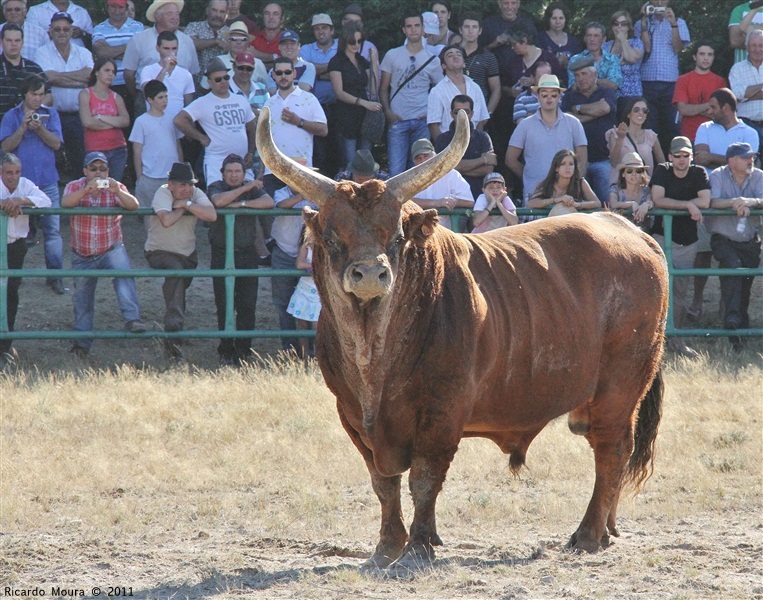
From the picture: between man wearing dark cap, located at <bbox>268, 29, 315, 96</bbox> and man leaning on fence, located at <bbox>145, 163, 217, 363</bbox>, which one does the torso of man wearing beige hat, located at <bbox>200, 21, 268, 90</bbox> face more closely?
the man leaning on fence

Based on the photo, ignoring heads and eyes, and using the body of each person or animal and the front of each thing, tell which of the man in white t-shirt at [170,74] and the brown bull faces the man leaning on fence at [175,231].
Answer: the man in white t-shirt

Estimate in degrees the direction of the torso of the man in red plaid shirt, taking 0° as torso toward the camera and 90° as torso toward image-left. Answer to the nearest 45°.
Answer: approximately 0°

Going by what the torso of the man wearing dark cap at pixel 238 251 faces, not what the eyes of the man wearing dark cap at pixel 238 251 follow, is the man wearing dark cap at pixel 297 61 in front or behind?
behind

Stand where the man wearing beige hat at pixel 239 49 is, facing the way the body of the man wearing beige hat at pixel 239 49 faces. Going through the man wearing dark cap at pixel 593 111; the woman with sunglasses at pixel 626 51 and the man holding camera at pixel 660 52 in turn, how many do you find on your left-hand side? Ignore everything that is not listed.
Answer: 3

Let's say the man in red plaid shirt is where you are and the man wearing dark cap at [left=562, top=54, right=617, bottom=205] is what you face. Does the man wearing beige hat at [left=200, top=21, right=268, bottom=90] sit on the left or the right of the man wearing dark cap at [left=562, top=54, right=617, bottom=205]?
left

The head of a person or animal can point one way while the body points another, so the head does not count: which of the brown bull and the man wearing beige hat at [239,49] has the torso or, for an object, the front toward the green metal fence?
the man wearing beige hat
